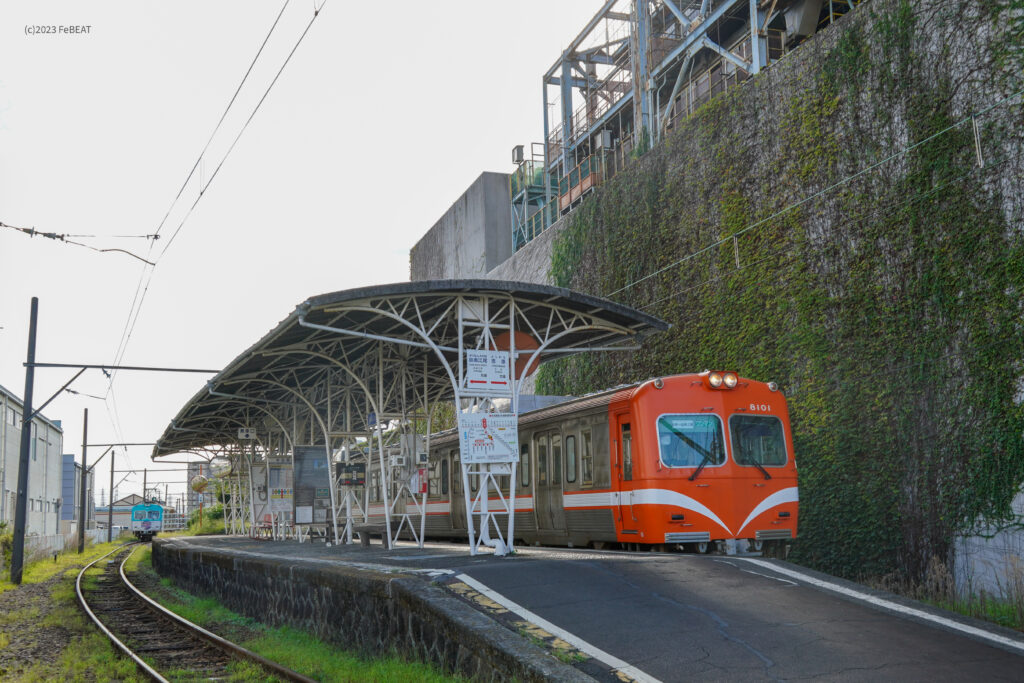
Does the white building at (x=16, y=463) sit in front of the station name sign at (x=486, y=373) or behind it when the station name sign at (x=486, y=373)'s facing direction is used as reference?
behind

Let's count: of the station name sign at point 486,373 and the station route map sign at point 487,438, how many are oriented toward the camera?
2

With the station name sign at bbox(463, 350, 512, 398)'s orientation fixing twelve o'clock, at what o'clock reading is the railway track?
The railway track is roughly at 3 o'clock from the station name sign.

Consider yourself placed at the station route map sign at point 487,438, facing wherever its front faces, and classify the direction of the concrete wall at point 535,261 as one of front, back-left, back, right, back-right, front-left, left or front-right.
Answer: back

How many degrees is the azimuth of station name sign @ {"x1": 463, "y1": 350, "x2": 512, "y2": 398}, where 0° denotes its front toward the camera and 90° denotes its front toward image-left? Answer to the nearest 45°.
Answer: approximately 0°

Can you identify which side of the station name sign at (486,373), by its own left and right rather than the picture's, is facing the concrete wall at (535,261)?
back
